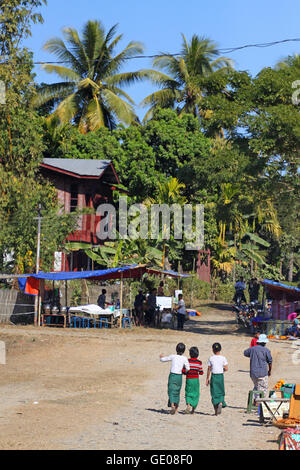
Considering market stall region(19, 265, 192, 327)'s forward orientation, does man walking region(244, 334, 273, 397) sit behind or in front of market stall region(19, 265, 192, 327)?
in front

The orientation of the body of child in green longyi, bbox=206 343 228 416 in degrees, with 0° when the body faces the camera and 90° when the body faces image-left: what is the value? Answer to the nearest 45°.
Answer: approximately 180°

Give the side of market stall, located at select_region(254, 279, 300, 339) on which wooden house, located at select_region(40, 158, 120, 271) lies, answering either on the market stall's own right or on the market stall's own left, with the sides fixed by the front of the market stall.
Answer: on the market stall's own right

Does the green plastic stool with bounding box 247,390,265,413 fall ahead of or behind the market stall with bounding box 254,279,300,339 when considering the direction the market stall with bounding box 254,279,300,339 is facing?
ahead

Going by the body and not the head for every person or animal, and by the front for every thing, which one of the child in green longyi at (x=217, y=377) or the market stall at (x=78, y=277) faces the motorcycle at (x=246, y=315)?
the child in green longyi
